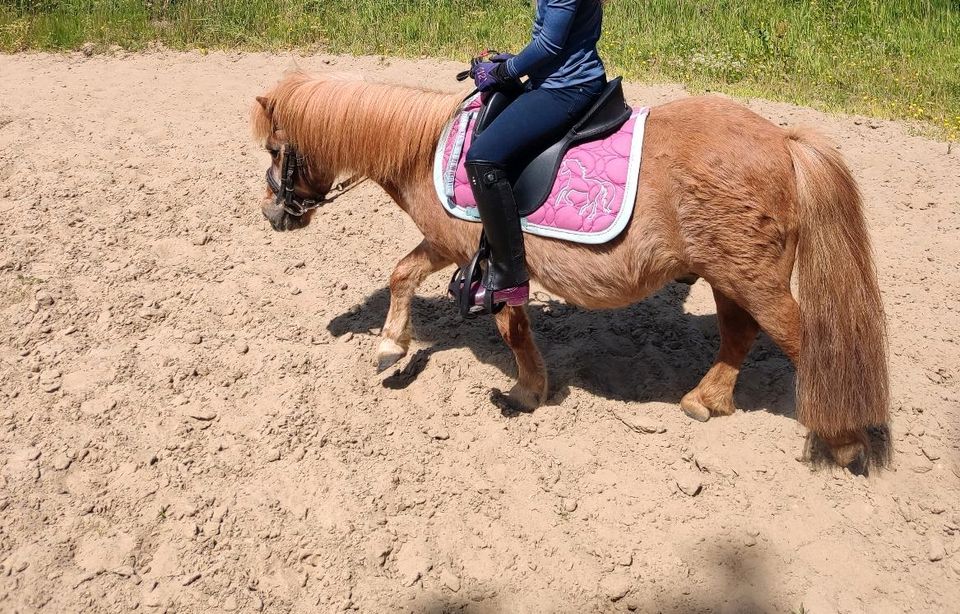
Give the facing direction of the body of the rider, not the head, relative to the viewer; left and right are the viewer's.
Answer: facing to the left of the viewer
